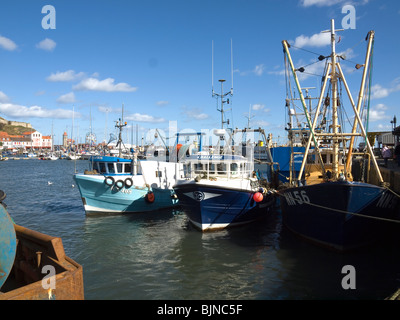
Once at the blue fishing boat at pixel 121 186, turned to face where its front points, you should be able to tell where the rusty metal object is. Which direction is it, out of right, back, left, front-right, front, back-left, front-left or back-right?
front-left

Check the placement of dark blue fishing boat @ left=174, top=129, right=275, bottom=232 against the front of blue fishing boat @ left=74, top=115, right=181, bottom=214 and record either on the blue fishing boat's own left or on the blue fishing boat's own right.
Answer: on the blue fishing boat's own left

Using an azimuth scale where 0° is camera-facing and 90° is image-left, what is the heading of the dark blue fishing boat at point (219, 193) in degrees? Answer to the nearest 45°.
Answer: approximately 45°

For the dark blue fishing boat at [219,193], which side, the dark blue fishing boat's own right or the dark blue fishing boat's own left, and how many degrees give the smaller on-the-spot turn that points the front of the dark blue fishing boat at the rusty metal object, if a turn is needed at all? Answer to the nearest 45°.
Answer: approximately 45° to the dark blue fishing boat's own left

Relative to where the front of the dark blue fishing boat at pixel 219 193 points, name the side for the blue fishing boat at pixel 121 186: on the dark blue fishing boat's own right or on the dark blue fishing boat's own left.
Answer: on the dark blue fishing boat's own right

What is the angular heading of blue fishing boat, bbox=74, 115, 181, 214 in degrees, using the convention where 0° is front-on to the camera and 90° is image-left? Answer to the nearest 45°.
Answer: approximately 45°

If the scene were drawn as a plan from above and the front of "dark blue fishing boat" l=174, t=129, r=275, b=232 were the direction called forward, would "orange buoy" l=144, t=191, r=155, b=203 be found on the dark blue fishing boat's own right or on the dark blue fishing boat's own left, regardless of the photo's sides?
on the dark blue fishing boat's own right

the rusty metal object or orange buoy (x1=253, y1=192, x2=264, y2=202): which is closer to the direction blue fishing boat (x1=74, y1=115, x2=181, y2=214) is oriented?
the rusty metal object
